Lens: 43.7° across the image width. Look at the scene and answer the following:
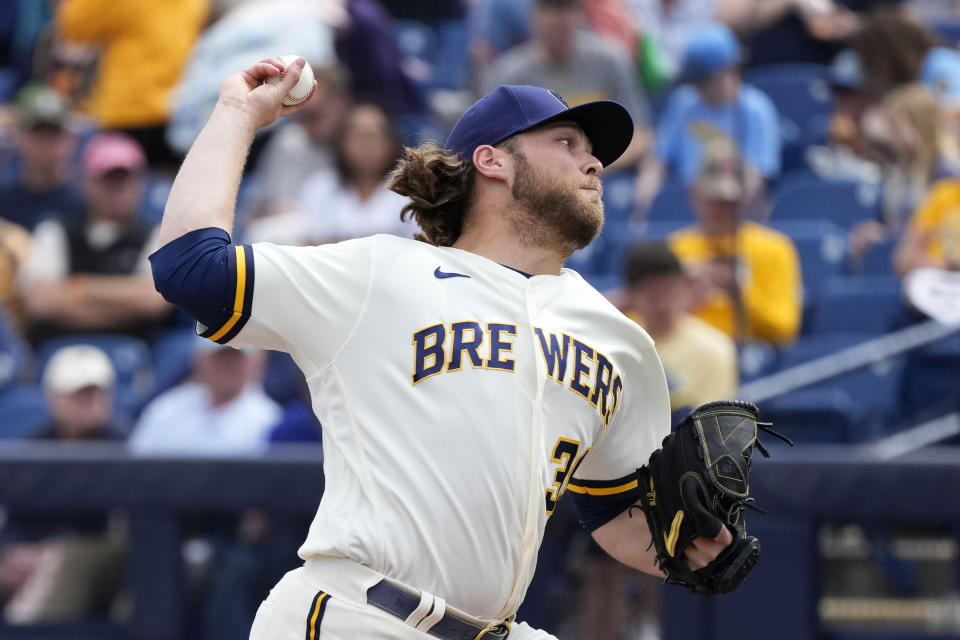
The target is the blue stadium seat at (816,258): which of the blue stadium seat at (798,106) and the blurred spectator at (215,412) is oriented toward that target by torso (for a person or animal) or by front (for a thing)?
the blue stadium seat at (798,106)

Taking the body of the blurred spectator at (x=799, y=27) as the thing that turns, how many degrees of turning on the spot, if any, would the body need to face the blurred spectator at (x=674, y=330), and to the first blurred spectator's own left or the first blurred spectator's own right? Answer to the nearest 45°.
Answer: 0° — they already face them

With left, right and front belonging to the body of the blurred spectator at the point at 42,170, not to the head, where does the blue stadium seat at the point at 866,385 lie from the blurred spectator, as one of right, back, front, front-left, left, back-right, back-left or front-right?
front-left

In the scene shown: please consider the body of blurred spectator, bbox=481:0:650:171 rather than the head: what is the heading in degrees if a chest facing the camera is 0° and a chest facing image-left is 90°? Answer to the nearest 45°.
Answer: approximately 0°

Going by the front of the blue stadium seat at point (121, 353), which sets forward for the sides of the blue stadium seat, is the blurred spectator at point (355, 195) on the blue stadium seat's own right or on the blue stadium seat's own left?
on the blue stadium seat's own left

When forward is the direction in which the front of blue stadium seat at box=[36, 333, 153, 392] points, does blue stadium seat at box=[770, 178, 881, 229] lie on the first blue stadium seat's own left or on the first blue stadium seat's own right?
on the first blue stadium seat's own left

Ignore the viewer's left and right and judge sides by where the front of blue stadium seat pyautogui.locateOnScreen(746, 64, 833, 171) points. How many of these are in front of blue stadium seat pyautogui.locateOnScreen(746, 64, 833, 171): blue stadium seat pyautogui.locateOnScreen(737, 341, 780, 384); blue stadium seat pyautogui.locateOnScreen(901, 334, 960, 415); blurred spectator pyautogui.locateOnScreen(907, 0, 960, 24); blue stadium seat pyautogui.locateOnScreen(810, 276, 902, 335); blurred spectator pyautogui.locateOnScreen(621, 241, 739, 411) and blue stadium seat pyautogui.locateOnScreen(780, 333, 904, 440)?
5

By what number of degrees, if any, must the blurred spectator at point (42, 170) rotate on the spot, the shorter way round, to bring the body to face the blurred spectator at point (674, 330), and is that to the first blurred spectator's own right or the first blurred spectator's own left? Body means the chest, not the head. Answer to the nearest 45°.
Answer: approximately 45° to the first blurred spectator's own left

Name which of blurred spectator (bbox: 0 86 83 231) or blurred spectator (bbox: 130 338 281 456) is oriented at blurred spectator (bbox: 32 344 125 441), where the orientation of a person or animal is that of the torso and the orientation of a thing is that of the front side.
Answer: blurred spectator (bbox: 0 86 83 231)

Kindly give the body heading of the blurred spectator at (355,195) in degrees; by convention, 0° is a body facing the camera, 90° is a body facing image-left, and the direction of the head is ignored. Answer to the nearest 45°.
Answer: approximately 0°

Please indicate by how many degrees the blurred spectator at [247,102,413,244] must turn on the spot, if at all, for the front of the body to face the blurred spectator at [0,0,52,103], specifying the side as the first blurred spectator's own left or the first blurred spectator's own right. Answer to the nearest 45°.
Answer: approximately 135° to the first blurred spectator's own right

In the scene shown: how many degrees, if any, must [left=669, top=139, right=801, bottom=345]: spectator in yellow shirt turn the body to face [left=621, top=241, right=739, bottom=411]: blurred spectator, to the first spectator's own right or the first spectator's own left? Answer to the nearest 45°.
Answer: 0° — they already face them
